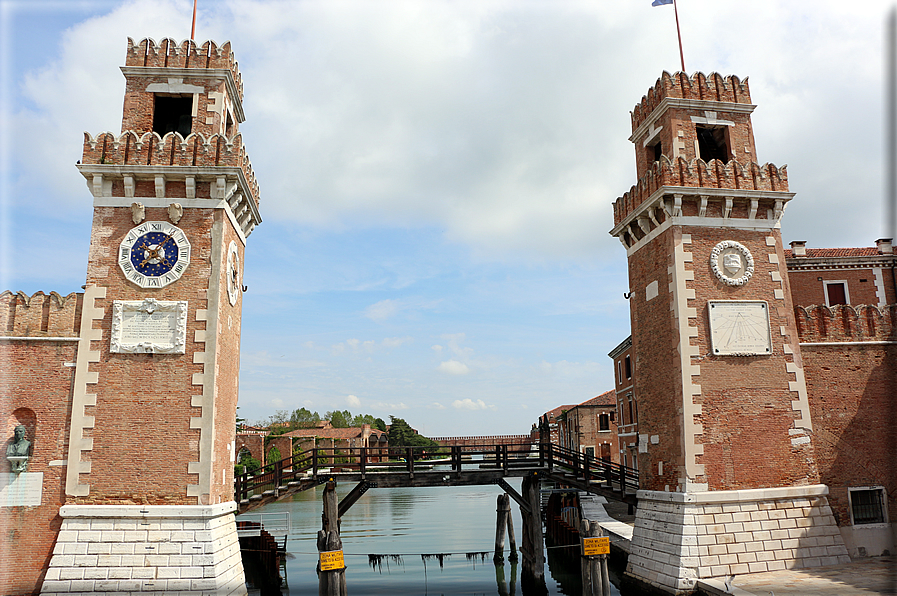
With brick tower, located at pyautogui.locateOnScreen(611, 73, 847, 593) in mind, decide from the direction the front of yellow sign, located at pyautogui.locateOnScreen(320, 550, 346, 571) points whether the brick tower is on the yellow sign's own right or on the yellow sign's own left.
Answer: on the yellow sign's own left

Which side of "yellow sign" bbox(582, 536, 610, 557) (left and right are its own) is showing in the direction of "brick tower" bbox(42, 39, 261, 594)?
right

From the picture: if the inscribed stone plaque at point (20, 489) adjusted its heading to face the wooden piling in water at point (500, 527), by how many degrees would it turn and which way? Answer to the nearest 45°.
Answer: approximately 90° to its left

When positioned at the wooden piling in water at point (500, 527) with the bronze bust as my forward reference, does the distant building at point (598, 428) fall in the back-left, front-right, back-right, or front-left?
back-right

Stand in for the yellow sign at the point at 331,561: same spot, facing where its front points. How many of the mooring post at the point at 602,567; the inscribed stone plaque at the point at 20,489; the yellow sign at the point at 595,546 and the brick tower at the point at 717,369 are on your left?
3

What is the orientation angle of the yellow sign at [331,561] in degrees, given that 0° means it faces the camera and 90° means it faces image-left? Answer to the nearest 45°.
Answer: approximately 0°

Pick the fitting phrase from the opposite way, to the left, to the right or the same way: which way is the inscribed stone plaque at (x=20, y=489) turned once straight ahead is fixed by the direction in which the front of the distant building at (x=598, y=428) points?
to the left

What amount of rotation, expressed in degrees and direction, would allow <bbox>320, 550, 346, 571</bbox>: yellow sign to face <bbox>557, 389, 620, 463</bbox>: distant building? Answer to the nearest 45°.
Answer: approximately 135° to its left

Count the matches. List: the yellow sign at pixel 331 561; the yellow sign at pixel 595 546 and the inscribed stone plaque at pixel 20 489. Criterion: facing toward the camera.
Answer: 3

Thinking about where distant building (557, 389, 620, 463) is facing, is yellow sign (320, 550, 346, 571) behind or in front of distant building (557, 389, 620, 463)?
in front
